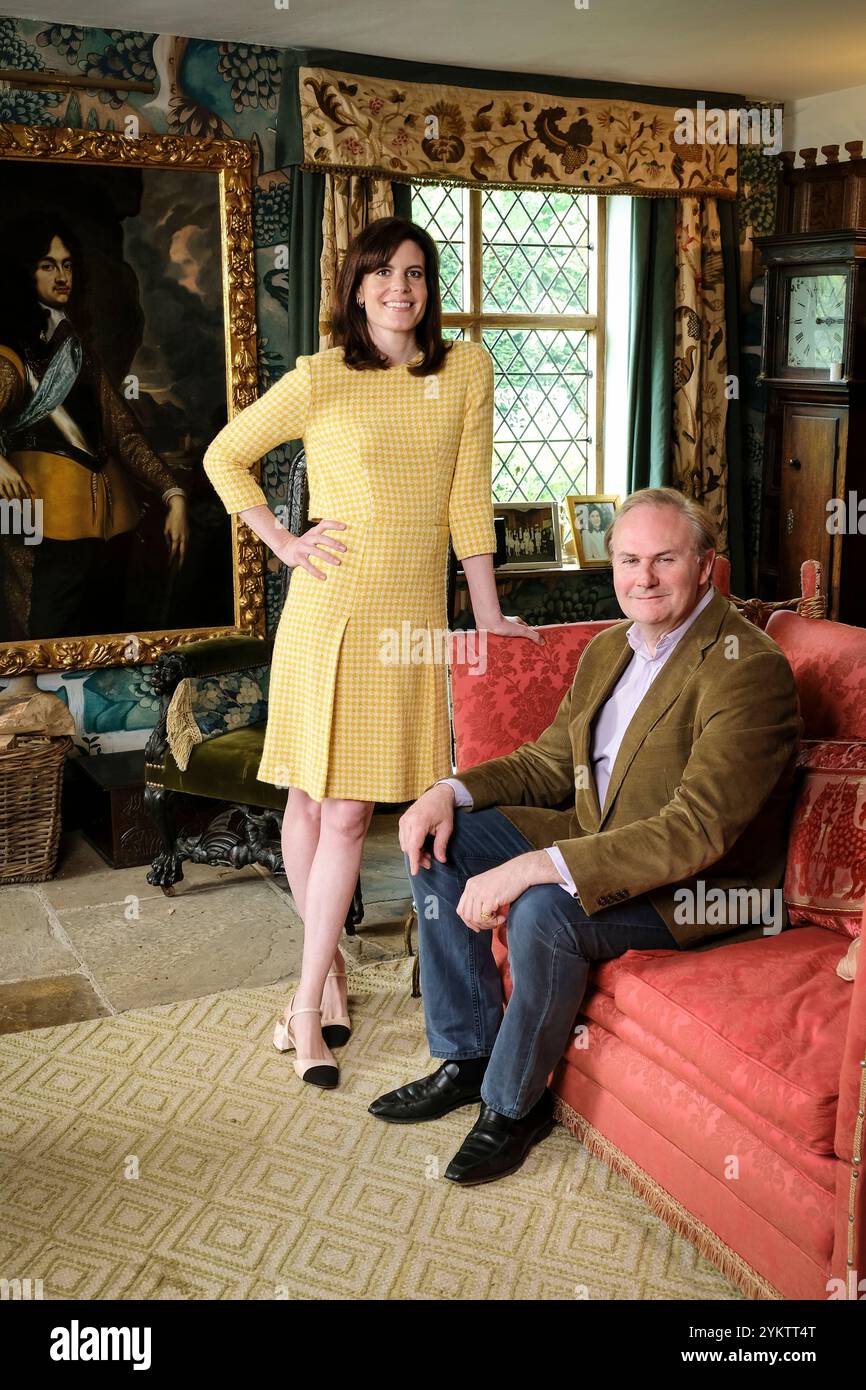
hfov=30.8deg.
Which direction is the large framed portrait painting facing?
toward the camera

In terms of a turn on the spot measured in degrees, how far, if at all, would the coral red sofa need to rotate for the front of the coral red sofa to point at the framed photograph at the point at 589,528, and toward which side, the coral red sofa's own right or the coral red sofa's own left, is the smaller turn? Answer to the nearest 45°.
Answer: approximately 135° to the coral red sofa's own right

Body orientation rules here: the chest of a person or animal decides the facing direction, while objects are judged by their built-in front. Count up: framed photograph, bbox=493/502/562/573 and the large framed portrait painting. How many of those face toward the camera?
2

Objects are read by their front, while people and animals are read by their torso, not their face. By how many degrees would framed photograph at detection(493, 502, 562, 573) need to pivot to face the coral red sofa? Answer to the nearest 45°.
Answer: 0° — it already faces it

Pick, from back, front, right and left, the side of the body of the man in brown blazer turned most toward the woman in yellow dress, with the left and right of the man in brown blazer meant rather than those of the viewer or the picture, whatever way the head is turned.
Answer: right

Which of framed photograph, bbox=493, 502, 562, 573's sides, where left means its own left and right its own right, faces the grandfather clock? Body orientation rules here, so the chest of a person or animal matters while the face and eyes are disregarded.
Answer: left

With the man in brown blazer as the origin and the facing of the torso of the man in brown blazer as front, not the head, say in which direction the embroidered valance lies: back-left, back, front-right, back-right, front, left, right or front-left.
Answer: back-right

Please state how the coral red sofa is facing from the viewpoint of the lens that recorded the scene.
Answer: facing the viewer and to the left of the viewer

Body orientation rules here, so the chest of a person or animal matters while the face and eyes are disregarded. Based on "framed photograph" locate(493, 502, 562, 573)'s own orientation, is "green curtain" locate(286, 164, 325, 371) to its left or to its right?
on its right

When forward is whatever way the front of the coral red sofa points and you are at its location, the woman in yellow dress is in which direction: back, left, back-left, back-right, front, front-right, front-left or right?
right

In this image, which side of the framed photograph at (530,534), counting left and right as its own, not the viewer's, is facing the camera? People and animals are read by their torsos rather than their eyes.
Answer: front

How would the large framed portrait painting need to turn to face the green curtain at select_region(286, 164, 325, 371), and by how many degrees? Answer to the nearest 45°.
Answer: approximately 90° to its left
